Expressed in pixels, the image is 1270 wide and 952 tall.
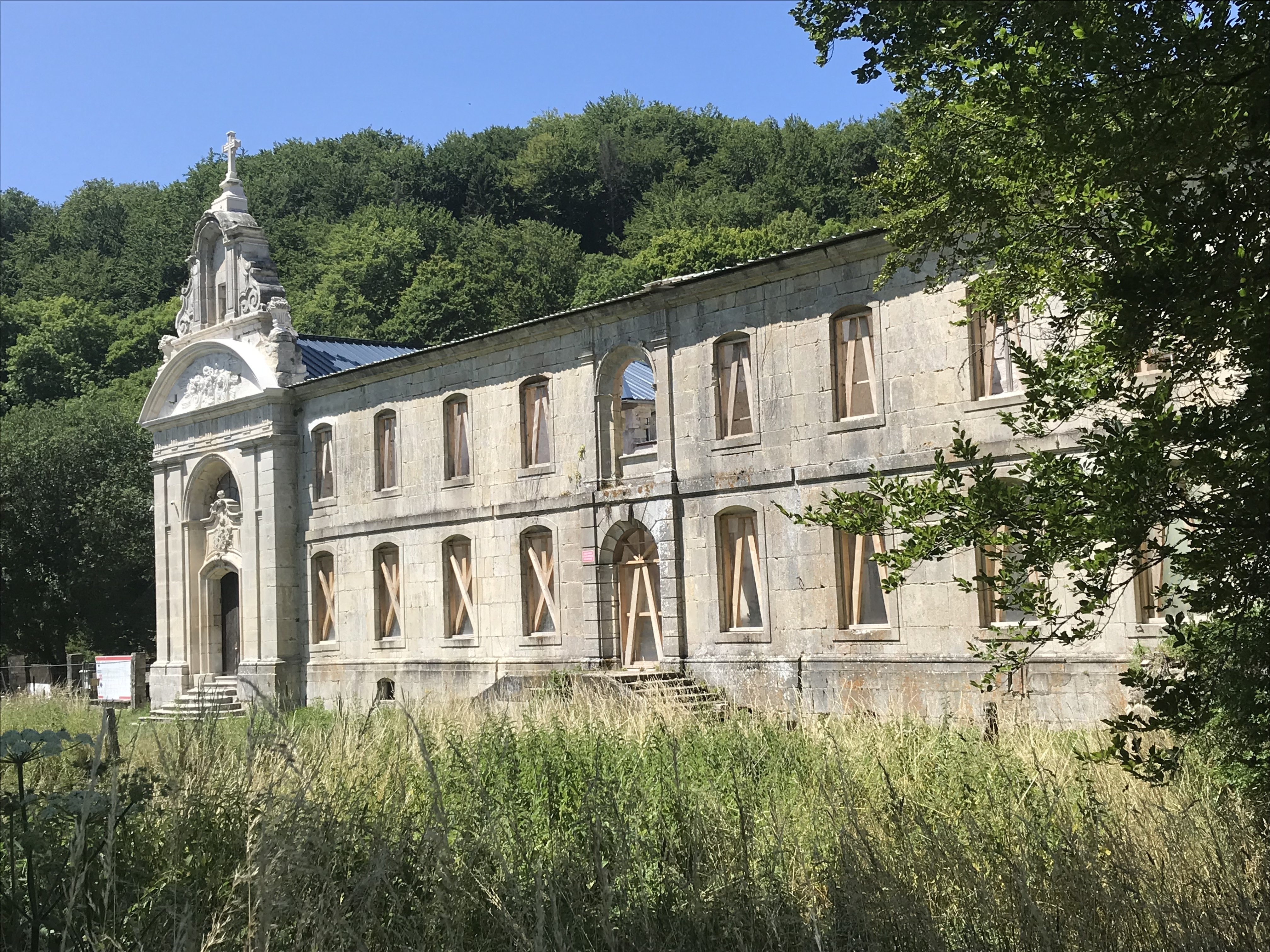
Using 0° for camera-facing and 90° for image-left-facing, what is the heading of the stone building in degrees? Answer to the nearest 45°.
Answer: approximately 45°

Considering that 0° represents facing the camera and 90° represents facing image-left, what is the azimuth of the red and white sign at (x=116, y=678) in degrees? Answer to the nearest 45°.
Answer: approximately 0°

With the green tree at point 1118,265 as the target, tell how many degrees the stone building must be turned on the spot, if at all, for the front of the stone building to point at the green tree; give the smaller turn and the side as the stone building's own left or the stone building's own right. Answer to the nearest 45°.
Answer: approximately 45° to the stone building's own left

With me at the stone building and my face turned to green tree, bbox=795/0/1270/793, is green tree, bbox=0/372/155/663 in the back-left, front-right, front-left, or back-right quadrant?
back-right

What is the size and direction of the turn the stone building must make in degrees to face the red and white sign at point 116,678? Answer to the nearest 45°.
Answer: approximately 90° to its right

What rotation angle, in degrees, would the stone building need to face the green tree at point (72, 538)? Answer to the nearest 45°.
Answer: approximately 90° to its right

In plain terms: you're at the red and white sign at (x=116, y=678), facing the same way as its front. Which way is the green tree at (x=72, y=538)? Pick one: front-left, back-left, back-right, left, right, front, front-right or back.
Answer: back

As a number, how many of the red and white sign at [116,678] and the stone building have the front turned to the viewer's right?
0
